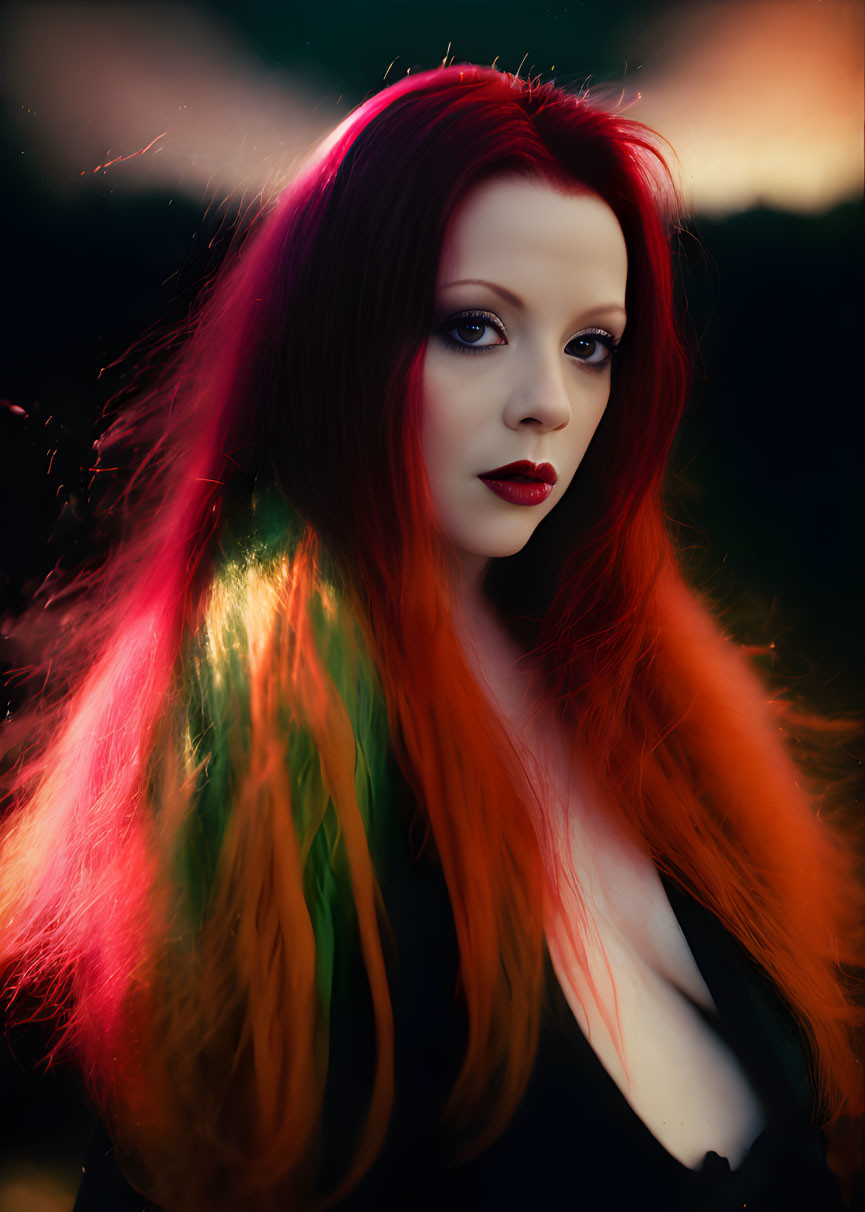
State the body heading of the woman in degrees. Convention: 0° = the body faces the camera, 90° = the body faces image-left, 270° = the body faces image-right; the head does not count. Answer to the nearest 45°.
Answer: approximately 315°
